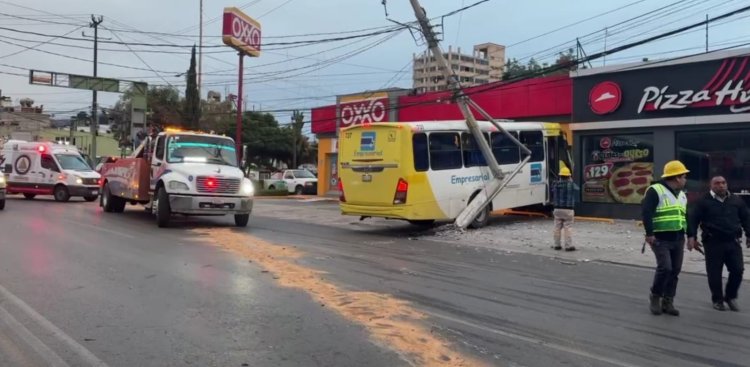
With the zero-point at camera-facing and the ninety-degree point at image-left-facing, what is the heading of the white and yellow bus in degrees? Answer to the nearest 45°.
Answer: approximately 225°

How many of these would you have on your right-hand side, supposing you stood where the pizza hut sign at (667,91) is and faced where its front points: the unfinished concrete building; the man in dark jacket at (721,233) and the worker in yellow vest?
1

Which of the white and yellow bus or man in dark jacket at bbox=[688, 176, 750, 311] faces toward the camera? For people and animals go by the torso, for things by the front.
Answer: the man in dark jacket

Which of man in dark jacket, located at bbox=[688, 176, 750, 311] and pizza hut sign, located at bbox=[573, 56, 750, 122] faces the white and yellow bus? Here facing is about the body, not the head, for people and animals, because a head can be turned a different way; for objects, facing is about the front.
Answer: the pizza hut sign

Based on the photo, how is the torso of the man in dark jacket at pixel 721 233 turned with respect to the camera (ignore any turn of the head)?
toward the camera

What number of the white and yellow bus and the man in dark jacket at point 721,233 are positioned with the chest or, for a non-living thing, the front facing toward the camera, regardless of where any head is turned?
1

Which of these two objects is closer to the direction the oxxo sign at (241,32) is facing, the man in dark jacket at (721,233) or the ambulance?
the man in dark jacket

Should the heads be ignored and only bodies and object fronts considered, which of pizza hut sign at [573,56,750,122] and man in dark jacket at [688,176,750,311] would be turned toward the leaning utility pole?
the pizza hut sign

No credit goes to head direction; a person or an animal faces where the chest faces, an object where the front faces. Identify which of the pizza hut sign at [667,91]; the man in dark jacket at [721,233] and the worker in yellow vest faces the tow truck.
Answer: the pizza hut sign
